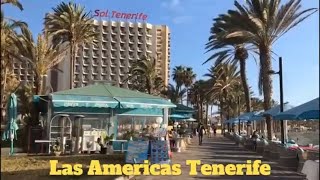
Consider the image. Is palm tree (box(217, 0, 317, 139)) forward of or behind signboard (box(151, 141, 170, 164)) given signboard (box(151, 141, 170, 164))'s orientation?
behind

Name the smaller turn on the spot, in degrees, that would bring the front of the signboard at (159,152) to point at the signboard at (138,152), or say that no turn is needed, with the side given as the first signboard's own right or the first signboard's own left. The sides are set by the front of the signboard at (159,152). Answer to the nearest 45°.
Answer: approximately 90° to the first signboard's own right

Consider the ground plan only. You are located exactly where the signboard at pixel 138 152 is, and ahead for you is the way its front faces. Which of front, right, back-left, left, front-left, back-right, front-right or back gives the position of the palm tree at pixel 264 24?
back-left

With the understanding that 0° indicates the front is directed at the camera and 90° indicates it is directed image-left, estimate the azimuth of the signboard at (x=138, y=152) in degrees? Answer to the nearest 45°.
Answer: approximately 0°

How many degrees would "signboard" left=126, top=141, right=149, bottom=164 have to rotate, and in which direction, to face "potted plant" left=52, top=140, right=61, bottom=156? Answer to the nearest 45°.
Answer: approximately 135° to its right

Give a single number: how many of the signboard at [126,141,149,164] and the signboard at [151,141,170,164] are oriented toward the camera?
2

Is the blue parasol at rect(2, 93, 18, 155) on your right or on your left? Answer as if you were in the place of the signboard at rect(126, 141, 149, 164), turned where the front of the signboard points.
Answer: on your right
